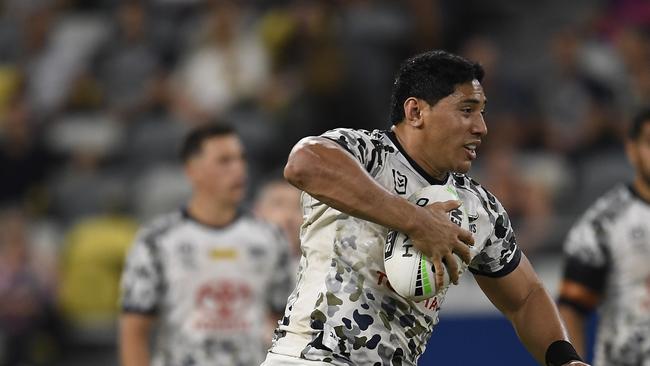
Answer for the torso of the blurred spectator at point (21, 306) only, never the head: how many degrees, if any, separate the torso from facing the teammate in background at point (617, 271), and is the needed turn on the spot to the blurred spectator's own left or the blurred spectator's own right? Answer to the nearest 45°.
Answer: approximately 45° to the blurred spectator's own left

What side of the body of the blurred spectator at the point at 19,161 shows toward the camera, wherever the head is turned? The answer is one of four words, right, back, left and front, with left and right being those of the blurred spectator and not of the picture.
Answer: front

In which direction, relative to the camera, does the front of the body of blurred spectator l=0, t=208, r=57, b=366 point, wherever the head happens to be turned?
toward the camera

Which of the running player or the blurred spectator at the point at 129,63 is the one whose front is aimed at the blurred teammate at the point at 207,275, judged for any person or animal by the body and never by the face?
the blurred spectator

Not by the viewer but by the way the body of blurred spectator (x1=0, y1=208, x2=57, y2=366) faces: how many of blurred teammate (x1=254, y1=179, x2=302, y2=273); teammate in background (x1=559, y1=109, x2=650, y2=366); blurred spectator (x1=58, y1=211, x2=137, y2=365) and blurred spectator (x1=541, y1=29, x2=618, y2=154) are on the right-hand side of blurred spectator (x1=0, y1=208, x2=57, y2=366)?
0

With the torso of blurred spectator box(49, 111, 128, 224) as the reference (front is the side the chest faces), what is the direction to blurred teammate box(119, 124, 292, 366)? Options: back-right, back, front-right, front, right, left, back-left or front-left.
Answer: front

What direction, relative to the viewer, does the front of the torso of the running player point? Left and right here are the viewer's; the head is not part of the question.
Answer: facing the viewer and to the right of the viewer

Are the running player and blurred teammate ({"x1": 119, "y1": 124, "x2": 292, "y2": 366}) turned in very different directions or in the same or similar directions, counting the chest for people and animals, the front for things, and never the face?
same or similar directions

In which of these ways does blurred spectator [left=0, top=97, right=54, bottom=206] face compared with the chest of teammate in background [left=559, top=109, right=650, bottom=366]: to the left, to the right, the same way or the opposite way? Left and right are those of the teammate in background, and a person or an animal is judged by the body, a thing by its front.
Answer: the same way

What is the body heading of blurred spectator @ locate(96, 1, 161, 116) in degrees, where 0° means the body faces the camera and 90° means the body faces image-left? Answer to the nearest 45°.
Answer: approximately 0°

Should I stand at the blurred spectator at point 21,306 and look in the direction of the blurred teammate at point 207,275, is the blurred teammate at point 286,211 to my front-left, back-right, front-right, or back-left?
front-left

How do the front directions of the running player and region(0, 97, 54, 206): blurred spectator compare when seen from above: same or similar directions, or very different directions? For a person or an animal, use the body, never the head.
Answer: same or similar directions

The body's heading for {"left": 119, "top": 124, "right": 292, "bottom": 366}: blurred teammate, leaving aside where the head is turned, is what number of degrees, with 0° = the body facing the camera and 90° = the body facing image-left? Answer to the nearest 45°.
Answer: approximately 315°

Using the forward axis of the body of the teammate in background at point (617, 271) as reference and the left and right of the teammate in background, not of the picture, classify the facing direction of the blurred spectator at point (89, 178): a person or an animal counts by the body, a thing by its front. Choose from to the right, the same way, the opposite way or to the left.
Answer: the same way
